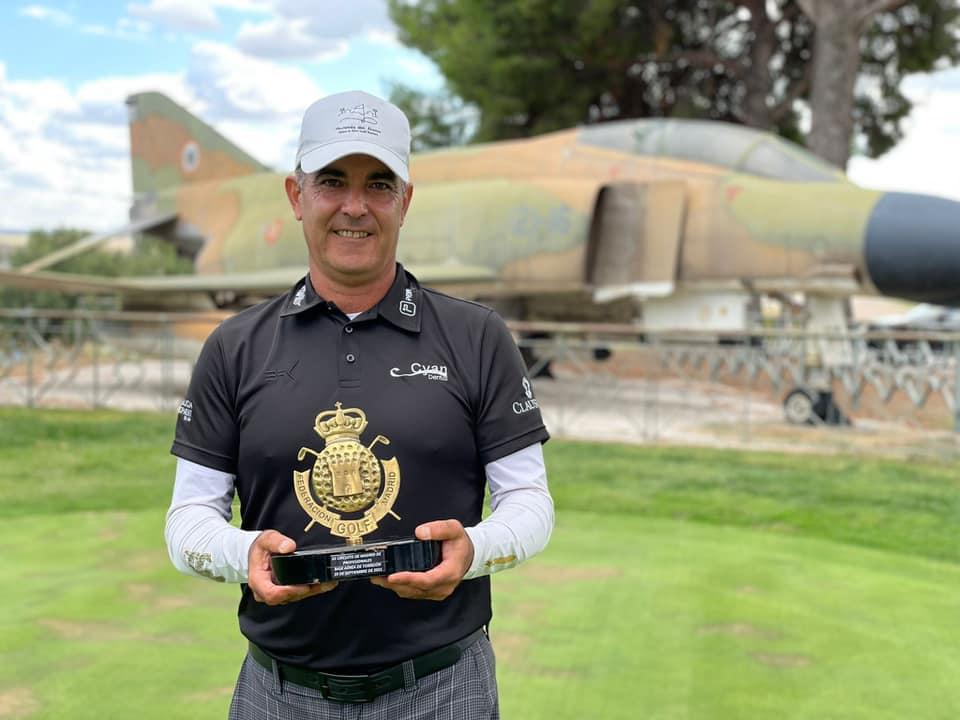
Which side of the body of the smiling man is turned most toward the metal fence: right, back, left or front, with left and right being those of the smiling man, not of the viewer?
back

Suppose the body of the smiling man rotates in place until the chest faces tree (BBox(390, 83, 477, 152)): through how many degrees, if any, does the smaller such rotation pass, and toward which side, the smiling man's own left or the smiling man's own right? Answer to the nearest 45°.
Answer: approximately 180°

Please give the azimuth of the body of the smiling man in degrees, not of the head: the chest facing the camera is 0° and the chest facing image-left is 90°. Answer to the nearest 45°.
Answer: approximately 0°

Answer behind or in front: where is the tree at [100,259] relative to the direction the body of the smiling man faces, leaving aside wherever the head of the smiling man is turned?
behind

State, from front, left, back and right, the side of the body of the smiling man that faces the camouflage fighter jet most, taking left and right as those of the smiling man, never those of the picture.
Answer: back
